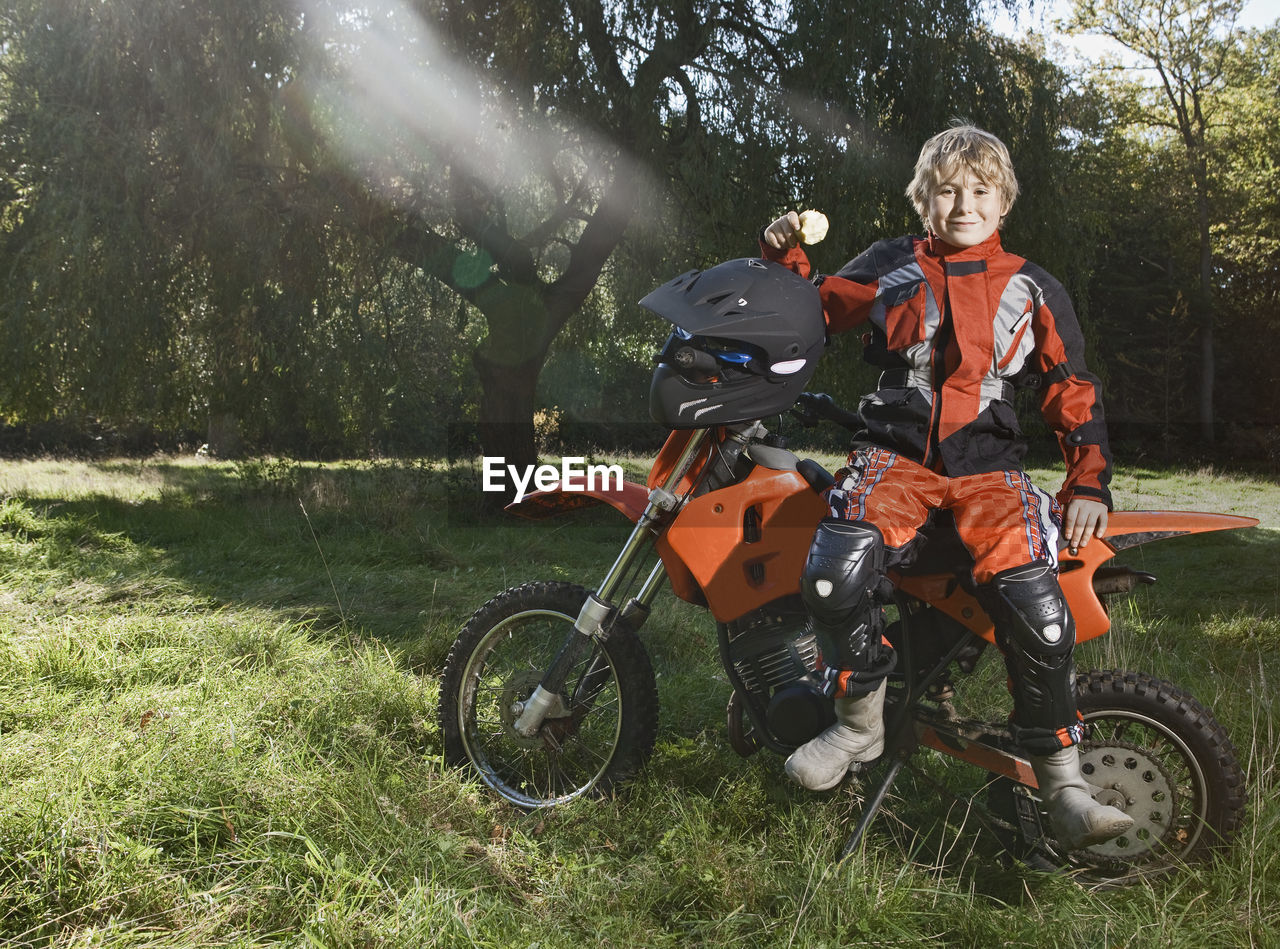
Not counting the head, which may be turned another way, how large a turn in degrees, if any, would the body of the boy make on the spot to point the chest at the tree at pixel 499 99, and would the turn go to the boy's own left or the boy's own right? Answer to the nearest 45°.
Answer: approximately 135° to the boy's own right

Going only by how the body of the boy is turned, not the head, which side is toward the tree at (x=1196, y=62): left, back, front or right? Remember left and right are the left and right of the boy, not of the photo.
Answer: back

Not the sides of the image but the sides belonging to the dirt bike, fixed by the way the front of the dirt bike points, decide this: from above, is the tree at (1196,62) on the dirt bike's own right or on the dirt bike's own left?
on the dirt bike's own right

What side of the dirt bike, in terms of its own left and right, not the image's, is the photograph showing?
left

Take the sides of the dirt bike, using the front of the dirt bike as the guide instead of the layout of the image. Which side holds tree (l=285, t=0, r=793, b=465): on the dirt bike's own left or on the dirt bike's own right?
on the dirt bike's own right
